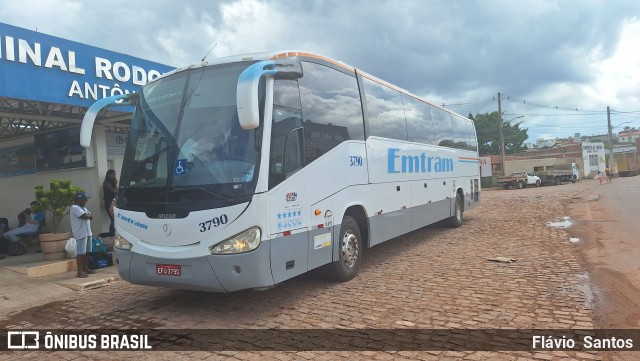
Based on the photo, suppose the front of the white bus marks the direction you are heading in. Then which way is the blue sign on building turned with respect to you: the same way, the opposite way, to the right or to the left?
to the left

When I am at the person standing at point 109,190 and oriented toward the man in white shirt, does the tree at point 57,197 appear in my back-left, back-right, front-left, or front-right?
front-right

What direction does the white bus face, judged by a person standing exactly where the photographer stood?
facing the viewer and to the left of the viewer

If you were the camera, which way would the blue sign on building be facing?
facing the viewer and to the right of the viewer

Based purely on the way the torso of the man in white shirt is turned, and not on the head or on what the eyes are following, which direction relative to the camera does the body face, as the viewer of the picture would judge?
to the viewer's right

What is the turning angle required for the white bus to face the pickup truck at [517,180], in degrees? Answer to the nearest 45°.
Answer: approximately 180°

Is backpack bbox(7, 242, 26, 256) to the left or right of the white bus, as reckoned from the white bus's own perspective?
on its right
